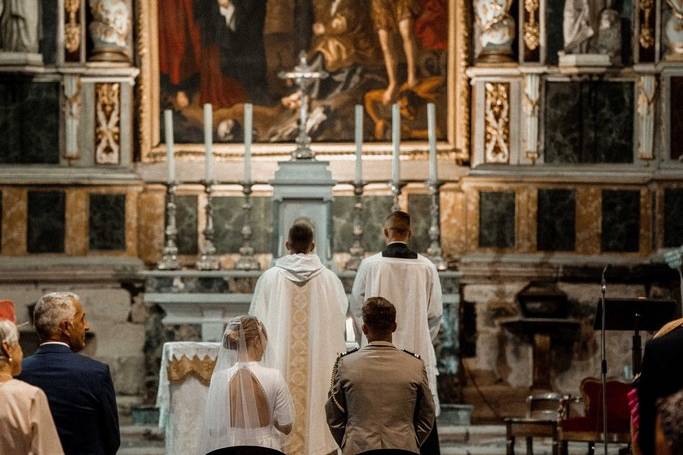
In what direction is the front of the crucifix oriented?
toward the camera

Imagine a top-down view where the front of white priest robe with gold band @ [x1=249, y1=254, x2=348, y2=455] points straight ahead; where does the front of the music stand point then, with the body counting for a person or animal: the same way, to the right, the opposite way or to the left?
the same way

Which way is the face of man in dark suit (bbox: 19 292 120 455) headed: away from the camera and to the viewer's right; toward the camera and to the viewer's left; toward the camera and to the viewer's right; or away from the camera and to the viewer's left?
away from the camera and to the viewer's right

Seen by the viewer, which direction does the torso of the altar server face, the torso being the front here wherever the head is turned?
away from the camera

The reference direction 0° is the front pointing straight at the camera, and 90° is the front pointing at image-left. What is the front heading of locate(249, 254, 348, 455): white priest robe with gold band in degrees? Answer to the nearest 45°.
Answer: approximately 180°

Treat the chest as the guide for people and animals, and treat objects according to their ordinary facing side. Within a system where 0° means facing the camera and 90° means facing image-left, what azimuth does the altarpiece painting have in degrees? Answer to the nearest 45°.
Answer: approximately 0°

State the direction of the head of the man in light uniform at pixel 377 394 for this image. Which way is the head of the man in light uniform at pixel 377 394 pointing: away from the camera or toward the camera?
away from the camera

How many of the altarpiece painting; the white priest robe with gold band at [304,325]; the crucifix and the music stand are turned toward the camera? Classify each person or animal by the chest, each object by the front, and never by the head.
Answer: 2

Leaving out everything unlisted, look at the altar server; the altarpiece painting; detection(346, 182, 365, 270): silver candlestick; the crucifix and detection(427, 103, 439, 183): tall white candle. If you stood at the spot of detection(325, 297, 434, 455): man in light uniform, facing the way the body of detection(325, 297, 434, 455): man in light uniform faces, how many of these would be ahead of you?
5

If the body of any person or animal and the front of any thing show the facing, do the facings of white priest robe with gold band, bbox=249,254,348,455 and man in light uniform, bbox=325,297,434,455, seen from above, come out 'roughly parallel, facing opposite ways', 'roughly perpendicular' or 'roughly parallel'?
roughly parallel

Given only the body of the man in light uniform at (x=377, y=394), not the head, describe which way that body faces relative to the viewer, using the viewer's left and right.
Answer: facing away from the viewer

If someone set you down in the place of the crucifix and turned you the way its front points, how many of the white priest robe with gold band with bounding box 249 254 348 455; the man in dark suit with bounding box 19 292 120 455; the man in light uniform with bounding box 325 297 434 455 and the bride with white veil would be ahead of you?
4

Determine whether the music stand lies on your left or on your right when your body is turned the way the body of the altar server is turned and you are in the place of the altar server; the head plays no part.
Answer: on your right

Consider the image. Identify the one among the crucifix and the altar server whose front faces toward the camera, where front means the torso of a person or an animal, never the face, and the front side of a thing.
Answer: the crucifix

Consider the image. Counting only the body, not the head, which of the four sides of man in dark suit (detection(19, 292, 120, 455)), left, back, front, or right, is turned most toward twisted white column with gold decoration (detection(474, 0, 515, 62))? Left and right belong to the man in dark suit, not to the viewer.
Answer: front

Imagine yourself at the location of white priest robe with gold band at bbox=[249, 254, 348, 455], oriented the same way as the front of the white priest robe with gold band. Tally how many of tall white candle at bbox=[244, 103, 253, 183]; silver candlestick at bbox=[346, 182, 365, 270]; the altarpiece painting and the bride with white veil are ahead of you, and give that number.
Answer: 3

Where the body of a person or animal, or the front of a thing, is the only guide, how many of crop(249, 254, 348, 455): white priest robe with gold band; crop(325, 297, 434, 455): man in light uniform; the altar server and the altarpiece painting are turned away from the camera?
3
